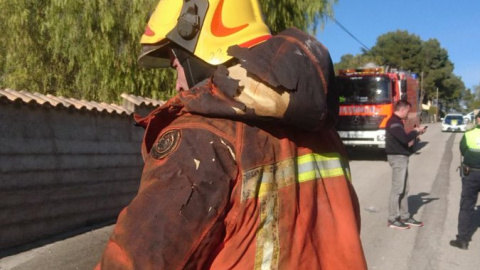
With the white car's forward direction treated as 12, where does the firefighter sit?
The firefighter is roughly at 12 o'clock from the white car.

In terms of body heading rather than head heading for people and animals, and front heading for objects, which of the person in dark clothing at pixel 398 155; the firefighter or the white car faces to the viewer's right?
the person in dark clothing

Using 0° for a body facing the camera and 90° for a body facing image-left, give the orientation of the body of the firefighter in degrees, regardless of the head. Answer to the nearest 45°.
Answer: approximately 135°

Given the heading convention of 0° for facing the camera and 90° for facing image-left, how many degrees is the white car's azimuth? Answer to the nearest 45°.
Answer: approximately 0°

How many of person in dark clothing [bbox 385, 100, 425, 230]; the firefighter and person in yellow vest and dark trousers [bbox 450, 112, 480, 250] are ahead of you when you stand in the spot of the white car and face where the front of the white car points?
3

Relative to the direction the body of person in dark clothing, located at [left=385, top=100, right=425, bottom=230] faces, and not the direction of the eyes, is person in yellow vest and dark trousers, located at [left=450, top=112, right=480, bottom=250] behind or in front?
in front

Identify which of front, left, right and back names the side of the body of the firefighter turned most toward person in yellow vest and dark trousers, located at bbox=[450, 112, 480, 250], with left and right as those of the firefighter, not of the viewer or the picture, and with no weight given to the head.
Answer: right

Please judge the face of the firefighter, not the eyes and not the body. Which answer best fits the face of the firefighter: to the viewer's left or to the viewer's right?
to the viewer's left

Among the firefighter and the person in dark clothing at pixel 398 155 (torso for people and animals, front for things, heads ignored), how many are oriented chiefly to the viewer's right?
1

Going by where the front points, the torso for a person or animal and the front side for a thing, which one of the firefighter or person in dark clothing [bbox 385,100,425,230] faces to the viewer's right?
the person in dark clothing

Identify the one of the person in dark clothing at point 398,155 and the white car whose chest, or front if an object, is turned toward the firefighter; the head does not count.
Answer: the white car
